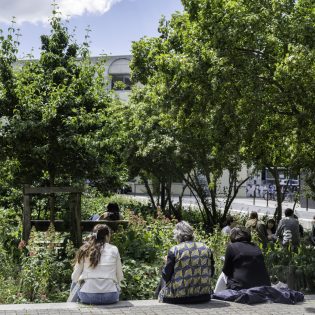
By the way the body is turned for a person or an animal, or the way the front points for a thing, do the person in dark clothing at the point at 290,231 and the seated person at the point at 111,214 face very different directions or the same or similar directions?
same or similar directions

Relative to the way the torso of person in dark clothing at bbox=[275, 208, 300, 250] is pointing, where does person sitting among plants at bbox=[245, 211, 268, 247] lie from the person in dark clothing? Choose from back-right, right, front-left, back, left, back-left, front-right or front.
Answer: front-left

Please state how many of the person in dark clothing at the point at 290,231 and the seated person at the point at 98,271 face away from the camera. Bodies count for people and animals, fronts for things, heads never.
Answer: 2

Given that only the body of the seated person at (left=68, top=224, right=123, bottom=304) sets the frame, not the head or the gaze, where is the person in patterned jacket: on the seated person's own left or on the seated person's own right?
on the seated person's own right

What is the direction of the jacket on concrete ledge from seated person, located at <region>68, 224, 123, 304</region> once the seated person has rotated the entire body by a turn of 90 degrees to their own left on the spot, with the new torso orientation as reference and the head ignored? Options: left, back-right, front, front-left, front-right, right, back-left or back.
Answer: back

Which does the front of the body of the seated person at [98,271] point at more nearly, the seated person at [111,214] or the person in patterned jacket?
the seated person

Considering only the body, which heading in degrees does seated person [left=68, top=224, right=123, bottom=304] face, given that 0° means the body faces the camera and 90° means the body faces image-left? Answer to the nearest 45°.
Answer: approximately 180°

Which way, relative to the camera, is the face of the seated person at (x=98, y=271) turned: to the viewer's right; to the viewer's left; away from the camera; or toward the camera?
away from the camera

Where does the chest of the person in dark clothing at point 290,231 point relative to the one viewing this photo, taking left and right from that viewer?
facing away from the viewer

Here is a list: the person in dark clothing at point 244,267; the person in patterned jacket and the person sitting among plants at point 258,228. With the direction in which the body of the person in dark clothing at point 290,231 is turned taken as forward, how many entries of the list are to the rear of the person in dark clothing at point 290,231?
2

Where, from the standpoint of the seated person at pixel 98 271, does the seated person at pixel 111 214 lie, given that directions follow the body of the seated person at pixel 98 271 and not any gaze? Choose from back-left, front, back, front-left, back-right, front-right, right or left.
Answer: front

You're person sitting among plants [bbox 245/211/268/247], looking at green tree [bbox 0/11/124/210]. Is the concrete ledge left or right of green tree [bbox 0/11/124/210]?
left

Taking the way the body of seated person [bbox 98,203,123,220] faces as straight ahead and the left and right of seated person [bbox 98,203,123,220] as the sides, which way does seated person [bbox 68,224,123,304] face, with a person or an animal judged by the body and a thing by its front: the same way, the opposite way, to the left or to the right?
the same way

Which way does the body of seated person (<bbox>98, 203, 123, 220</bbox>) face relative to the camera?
away from the camera

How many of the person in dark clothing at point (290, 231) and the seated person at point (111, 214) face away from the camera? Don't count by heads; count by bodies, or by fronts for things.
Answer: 2

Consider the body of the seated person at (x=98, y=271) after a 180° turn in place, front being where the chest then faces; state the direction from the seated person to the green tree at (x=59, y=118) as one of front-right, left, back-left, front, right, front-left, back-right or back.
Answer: back
